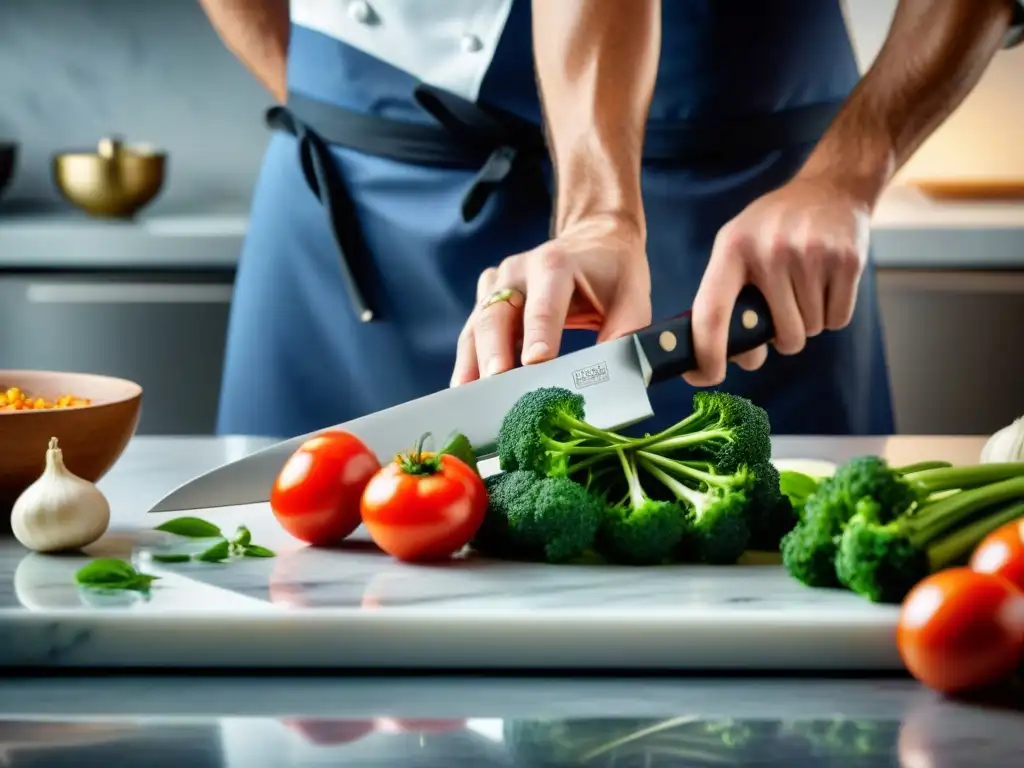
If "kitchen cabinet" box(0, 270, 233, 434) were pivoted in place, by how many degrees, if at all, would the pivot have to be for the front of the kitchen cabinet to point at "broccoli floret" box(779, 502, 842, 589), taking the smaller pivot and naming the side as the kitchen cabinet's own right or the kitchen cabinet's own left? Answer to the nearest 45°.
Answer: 0° — it already faces it

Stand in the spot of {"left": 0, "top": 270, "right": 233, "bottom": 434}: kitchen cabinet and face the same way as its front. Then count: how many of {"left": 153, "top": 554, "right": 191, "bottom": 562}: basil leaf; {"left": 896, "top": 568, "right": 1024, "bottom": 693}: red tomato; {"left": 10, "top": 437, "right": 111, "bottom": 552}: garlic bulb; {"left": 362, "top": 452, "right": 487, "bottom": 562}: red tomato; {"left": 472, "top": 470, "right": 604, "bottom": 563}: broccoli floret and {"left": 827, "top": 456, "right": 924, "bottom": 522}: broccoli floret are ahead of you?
6

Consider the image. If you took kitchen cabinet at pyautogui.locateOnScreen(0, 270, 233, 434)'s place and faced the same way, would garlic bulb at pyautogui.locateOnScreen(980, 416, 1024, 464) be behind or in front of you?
in front

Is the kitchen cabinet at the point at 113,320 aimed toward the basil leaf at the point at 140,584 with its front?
yes

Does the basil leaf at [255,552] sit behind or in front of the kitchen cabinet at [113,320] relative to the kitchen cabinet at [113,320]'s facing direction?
in front

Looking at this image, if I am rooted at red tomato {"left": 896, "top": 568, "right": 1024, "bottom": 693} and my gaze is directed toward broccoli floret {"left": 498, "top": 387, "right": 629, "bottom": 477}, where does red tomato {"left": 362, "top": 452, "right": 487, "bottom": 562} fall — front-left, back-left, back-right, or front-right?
front-left

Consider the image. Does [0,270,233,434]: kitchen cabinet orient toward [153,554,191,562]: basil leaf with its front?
yes

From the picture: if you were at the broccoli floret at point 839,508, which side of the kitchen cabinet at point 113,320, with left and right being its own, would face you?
front

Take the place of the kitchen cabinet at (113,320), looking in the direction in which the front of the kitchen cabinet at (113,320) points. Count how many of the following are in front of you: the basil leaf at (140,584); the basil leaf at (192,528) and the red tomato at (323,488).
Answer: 3

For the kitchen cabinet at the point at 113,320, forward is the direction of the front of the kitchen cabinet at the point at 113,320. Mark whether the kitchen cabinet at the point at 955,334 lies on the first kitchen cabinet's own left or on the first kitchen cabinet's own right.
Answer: on the first kitchen cabinet's own left

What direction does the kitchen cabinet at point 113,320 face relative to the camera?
toward the camera

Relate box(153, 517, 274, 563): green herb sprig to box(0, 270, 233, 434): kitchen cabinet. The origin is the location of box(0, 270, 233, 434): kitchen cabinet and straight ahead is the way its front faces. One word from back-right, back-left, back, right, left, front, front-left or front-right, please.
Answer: front

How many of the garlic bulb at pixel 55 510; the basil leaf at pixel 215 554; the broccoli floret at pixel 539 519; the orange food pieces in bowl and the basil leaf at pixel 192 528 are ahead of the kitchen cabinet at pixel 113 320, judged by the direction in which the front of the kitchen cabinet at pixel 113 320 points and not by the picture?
5

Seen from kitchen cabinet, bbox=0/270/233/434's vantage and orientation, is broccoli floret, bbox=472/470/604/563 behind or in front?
in front

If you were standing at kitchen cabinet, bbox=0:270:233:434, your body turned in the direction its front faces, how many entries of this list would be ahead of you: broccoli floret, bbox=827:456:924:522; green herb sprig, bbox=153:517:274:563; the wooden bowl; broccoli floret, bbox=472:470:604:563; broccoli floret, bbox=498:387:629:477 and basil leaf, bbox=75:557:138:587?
6

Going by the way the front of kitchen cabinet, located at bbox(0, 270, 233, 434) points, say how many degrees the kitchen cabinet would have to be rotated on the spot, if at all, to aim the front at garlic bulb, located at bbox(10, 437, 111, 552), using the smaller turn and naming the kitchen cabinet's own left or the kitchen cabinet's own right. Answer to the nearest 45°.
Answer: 0° — it already faces it

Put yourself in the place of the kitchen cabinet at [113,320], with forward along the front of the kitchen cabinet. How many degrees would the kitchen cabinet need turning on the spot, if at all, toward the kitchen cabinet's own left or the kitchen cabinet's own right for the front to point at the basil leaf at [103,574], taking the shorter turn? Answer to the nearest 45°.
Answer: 0° — it already faces it
